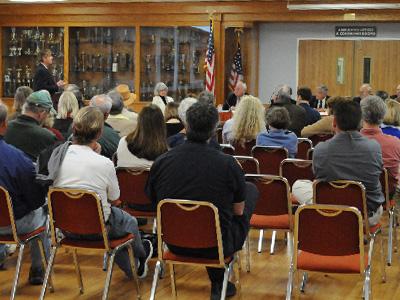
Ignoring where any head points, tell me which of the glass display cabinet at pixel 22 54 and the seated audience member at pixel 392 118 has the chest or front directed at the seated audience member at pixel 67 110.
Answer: the glass display cabinet

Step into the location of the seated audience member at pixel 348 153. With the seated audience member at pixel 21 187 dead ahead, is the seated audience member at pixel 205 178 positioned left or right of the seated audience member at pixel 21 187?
left

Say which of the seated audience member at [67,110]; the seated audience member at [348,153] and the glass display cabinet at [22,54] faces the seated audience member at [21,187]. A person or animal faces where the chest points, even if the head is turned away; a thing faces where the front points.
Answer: the glass display cabinet

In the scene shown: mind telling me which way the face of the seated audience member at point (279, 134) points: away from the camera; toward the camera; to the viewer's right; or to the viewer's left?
away from the camera

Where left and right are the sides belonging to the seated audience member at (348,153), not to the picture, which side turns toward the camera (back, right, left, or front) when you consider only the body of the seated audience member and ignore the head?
back

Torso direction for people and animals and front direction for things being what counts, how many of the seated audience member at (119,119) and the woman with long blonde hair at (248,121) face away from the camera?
2

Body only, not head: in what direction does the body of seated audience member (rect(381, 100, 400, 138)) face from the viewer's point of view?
away from the camera

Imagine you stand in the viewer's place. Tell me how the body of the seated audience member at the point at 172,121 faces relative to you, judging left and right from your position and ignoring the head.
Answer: facing away from the viewer

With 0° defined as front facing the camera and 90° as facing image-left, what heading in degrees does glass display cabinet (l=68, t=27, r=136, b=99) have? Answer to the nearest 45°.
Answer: approximately 0°

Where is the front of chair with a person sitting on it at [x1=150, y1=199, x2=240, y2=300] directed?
away from the camera

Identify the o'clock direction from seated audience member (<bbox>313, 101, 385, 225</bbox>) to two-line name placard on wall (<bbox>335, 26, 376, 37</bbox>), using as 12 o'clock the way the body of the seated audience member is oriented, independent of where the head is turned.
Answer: The two-line name placard on wall is roughly at 12 o'clock from the seated audience member.
